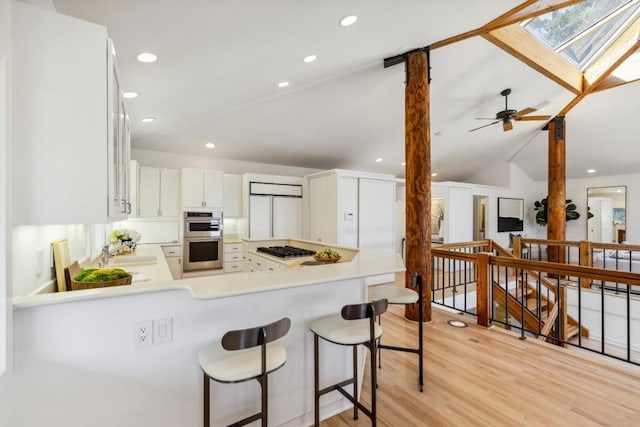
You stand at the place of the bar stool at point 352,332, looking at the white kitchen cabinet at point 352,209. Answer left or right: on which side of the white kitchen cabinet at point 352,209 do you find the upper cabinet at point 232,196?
left

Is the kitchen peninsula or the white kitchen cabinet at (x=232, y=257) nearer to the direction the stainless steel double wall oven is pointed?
the kitchen peninsula

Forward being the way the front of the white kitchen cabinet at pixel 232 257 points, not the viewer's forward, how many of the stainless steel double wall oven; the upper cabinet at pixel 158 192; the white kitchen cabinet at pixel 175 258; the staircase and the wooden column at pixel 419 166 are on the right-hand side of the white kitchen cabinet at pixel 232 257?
3

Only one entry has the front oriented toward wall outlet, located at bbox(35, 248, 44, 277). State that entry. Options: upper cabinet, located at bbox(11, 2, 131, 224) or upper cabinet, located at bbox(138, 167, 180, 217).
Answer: upper cabinet, located at bbox(138, 167, 180, 217)

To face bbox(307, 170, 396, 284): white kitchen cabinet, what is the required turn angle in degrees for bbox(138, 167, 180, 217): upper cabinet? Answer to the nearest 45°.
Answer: approximately 90° to its left

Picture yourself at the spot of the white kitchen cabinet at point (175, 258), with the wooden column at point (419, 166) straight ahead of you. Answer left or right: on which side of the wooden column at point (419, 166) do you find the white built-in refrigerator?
left

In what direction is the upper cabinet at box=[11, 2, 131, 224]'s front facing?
to the viewer's right

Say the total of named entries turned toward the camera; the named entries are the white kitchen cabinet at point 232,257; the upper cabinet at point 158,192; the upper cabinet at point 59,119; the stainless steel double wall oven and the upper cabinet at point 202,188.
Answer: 4

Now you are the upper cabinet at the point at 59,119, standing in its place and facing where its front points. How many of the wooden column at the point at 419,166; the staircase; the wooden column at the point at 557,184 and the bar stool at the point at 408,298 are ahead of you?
4

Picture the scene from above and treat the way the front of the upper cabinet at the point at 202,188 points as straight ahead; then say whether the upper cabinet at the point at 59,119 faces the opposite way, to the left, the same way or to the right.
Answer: to the left

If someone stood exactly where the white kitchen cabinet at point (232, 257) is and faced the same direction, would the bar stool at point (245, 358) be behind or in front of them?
in front

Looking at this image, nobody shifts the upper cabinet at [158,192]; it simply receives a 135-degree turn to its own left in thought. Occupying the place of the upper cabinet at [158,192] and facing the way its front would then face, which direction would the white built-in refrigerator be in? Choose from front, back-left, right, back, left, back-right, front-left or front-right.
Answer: front-right

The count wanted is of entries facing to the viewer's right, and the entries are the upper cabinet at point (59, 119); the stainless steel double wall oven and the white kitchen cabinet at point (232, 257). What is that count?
1
